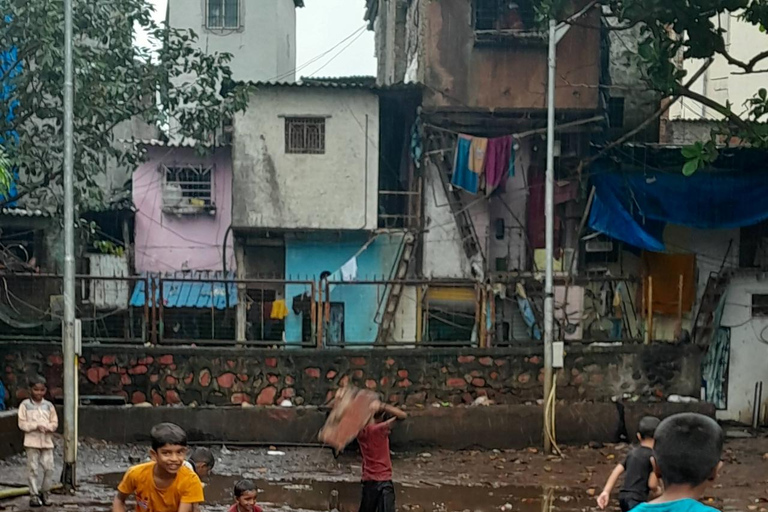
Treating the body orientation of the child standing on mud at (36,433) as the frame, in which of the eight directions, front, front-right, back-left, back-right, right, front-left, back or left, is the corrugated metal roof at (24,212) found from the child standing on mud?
back

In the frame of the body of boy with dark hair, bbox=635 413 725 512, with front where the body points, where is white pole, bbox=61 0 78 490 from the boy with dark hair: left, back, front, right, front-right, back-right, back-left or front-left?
front-left

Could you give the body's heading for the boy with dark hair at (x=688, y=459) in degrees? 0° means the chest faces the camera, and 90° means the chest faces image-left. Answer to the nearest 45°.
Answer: approximately 180°

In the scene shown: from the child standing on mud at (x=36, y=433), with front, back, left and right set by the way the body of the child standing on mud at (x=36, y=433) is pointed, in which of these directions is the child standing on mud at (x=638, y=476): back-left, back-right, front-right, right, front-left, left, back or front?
front-left

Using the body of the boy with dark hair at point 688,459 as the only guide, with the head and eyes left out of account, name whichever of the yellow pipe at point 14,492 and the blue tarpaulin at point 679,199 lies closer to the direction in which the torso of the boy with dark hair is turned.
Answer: the blue tarpaulin

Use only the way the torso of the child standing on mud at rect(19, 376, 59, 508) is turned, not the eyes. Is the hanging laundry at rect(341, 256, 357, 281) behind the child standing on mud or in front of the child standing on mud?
behind

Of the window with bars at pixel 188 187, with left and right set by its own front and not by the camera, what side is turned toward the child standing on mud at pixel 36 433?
front

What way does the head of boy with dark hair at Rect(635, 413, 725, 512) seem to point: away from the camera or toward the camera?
away from the camera

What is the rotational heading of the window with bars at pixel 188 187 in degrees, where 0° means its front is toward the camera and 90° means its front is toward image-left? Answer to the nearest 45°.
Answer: approximately 0°

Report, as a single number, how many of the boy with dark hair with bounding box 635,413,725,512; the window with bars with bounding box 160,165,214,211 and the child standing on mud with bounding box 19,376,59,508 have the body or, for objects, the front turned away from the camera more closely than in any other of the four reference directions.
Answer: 1

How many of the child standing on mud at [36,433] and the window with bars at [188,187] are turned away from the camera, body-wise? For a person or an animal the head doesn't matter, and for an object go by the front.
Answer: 0
